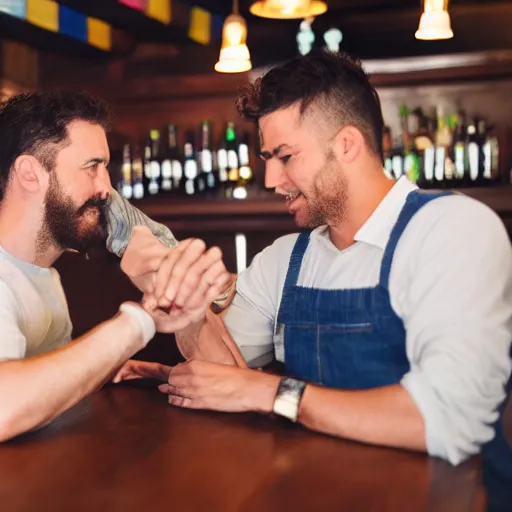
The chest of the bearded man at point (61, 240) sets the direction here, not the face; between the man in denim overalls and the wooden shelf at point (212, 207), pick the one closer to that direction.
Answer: the man in denim overalls

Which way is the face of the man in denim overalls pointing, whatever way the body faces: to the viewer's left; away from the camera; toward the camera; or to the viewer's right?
to the viewer's left

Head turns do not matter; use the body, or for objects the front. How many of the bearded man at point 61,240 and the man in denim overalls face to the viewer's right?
1

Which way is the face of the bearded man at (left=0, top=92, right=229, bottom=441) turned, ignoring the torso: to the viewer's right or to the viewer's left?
to the viewer's right

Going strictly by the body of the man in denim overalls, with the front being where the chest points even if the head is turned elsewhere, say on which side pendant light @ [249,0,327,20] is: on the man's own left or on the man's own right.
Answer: on the man's own right

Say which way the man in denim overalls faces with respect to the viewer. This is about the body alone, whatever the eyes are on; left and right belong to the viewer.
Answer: facing the viewer and to the left of the viewer

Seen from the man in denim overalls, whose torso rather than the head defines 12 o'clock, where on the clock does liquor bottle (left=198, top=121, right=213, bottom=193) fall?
The liquor bottle is roughly at 4 o'clock from the man in denim overalls.

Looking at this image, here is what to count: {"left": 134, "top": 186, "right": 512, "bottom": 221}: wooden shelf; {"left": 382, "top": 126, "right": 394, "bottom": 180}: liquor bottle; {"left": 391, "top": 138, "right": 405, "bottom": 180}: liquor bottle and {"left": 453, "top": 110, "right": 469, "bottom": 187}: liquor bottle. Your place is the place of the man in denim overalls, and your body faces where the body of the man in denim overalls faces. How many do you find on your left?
0

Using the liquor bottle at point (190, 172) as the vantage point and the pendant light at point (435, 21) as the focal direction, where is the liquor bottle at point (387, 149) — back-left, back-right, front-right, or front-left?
front-left

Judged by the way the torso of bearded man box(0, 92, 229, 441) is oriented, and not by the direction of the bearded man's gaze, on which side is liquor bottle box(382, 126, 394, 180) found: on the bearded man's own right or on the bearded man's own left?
on the bearded man's own left

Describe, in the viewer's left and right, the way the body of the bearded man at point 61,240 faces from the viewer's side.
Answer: facing to the right of the viewer

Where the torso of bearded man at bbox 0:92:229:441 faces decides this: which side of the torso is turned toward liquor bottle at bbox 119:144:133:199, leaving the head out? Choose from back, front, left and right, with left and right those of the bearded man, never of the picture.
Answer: left

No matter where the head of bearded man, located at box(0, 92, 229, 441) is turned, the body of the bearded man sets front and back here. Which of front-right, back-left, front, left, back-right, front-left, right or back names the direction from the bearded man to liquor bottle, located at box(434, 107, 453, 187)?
front-left

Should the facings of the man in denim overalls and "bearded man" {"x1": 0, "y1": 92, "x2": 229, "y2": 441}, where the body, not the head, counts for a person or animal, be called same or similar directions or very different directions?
very different directions

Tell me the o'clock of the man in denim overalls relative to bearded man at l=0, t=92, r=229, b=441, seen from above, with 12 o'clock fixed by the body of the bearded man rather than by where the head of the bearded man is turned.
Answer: The man in denim overalls is roughly at 1 o'clock from the bearded man.

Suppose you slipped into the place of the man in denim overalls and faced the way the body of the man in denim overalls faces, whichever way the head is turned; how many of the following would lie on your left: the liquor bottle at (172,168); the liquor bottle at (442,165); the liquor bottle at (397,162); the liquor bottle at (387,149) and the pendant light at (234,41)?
0

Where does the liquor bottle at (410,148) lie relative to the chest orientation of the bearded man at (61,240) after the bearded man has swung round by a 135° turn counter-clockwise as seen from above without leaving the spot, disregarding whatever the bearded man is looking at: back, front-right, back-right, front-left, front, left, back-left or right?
right
